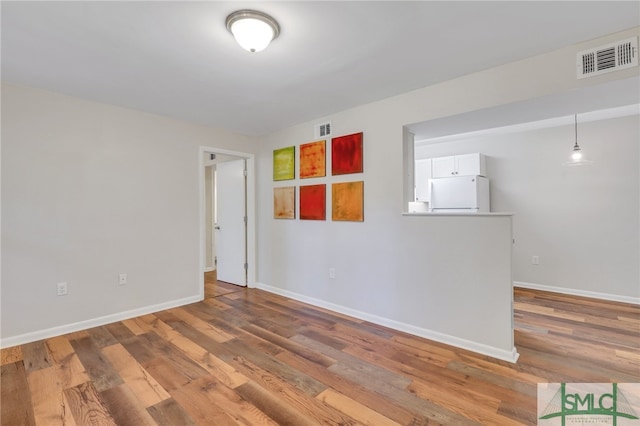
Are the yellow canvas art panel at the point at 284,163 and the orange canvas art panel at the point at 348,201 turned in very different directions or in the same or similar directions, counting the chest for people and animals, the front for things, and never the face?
same or similar directions

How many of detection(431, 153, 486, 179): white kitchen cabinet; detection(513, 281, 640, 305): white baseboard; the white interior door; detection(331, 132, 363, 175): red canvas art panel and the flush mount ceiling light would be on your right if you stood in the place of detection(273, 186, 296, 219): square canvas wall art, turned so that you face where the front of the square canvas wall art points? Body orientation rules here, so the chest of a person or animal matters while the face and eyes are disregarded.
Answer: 1

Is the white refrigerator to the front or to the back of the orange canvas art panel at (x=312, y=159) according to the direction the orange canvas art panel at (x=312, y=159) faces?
to the back

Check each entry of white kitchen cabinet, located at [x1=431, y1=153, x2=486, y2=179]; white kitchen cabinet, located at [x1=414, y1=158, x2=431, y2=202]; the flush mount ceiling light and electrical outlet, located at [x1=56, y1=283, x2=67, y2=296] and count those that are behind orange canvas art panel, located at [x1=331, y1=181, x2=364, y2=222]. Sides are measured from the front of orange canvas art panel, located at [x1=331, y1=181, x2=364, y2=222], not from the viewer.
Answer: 2

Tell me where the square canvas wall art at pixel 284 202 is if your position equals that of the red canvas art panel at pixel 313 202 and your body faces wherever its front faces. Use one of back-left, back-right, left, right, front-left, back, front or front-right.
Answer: right

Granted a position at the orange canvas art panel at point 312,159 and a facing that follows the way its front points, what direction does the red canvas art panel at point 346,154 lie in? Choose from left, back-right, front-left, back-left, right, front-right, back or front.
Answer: left

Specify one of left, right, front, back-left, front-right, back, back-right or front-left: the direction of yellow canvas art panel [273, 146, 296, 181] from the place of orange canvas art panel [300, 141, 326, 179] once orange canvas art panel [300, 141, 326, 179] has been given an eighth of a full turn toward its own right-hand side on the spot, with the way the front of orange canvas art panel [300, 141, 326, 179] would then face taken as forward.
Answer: front-right

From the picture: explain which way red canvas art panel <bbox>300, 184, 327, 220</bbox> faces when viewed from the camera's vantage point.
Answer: facing the viewer and to the left of the viewer

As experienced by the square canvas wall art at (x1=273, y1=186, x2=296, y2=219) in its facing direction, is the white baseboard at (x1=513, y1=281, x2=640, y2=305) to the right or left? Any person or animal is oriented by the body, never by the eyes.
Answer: on its left

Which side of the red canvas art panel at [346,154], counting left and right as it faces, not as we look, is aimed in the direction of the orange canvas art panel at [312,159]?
right

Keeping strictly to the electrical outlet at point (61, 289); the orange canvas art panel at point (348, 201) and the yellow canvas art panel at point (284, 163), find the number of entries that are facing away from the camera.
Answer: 0

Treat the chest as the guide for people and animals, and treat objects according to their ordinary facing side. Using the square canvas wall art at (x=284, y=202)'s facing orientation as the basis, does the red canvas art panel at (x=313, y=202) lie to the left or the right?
on its left

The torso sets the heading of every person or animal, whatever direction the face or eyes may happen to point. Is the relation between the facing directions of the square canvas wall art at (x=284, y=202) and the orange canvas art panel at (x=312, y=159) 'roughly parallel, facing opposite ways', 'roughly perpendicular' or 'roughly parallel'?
roughly parallel

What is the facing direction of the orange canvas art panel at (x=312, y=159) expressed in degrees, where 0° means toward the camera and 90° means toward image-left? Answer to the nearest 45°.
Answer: approximately 45°
